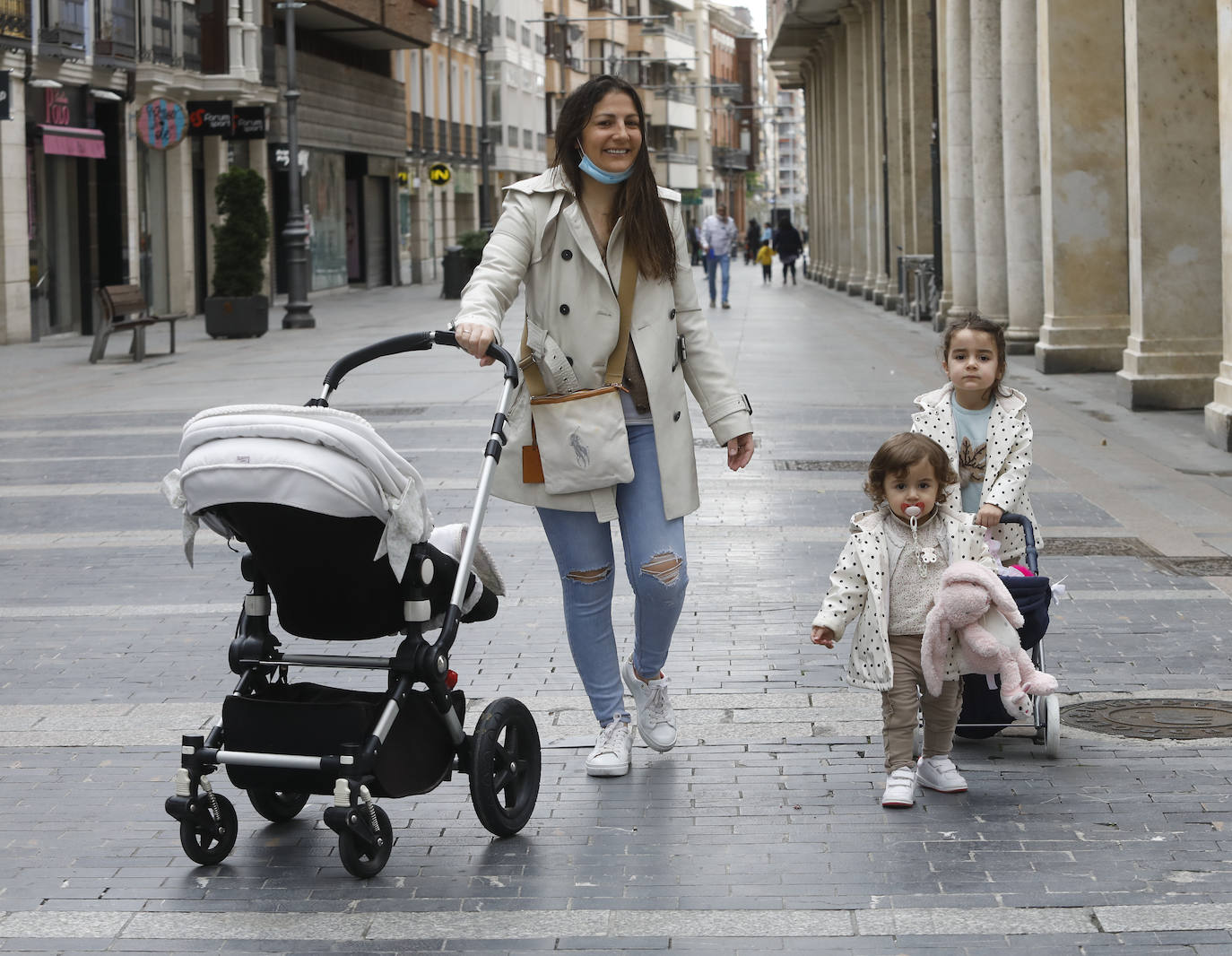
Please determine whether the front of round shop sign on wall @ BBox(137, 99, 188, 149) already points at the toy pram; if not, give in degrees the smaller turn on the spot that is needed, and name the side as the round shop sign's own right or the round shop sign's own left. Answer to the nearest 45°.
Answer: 0° — it already faces it

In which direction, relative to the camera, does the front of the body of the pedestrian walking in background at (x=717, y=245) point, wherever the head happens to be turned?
toward the camera

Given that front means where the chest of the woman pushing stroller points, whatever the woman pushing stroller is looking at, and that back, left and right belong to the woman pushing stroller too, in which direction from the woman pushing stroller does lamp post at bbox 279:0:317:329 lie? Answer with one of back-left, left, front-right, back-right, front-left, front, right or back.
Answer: back

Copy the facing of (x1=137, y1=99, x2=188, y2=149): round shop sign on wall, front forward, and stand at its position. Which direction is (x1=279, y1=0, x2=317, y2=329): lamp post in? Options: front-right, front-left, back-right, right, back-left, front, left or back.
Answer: left

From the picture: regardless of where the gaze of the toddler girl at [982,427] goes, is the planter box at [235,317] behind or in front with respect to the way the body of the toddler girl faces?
behind

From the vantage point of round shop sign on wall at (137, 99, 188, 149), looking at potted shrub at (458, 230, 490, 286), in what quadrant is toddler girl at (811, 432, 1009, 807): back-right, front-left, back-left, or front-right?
back-right

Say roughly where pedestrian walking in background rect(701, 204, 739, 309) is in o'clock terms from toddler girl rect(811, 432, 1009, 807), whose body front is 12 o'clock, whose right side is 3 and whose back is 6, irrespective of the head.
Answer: The pedestrian walking in background is roughly at 6 o'clock from the toddler girl.

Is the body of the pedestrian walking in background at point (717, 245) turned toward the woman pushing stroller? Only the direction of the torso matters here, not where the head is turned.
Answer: yes

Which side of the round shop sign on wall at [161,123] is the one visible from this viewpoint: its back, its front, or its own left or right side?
front

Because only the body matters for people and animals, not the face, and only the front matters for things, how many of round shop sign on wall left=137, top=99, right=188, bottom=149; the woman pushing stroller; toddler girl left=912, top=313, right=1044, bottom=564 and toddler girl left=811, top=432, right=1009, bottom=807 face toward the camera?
4

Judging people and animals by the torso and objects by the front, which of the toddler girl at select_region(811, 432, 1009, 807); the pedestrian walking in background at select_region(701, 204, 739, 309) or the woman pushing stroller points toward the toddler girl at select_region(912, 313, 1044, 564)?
the pedestrian walking in background

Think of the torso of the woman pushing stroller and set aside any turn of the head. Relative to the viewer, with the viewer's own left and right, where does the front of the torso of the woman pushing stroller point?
facing the viewer
